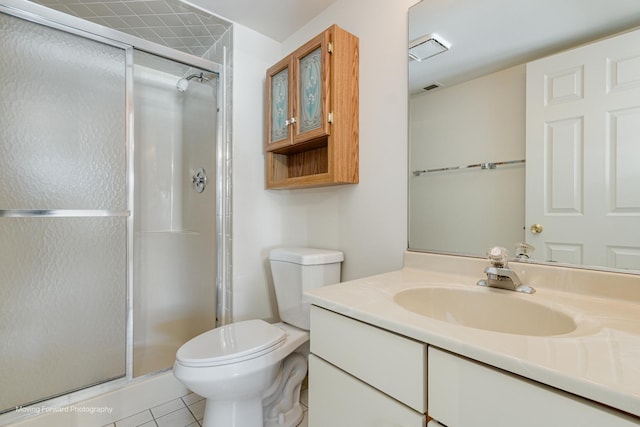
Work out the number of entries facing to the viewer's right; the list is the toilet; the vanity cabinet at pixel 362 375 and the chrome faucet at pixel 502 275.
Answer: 0

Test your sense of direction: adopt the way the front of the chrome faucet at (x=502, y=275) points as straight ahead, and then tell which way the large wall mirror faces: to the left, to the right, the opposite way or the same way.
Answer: the same way

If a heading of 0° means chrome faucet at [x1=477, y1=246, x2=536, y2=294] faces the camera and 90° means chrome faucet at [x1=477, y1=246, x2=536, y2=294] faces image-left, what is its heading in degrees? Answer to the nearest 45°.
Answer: approximately 45°

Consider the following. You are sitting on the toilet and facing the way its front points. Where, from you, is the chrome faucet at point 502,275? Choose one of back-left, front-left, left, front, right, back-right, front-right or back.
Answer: left

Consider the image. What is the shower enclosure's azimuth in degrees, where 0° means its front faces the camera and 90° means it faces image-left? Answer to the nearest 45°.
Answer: approximately 315°

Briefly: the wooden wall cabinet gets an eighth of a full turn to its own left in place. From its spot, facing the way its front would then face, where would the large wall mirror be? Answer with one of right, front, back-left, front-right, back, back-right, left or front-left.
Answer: front-left

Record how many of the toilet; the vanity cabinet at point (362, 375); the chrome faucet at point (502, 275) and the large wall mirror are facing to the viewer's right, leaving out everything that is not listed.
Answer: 0

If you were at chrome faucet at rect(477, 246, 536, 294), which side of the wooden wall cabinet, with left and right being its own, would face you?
left

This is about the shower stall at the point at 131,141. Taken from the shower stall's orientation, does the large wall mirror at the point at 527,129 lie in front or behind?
in front

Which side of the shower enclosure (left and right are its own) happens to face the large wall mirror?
front

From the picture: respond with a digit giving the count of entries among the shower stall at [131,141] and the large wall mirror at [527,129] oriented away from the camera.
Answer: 0

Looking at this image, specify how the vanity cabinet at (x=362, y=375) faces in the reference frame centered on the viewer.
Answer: facing the viewer and to the left of the viewer
